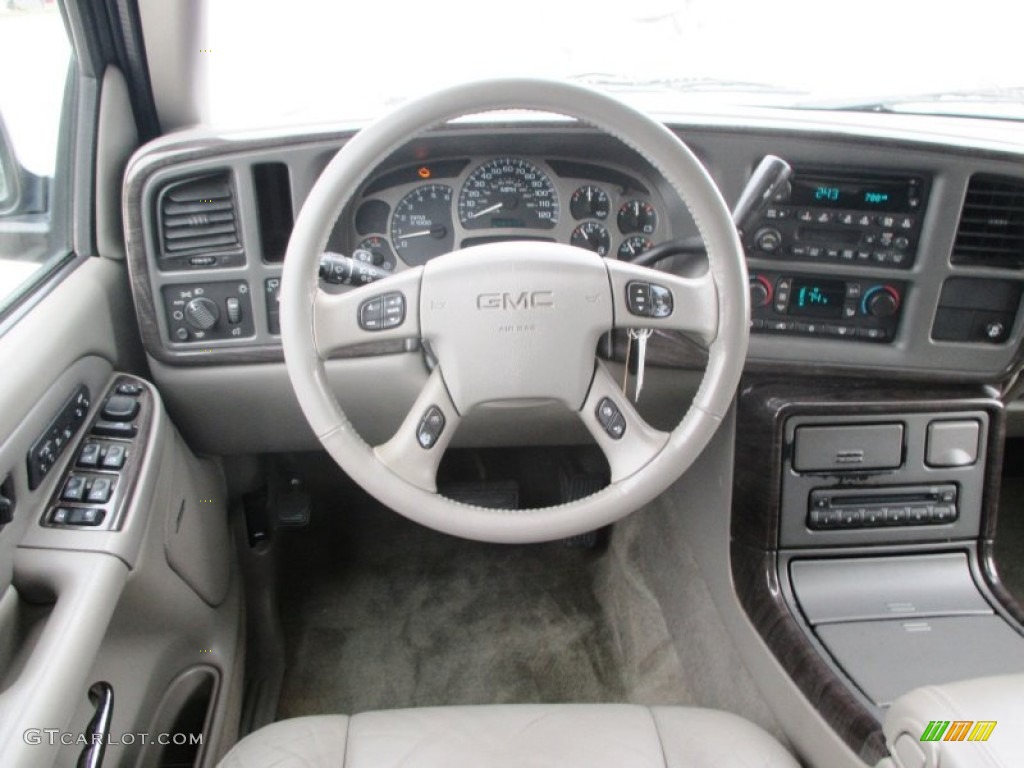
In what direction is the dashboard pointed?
toward the camera

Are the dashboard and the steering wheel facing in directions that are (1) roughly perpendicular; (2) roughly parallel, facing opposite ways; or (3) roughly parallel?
roughly parallel

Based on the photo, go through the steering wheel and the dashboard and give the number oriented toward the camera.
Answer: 2

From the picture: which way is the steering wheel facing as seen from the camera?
toward the camera
